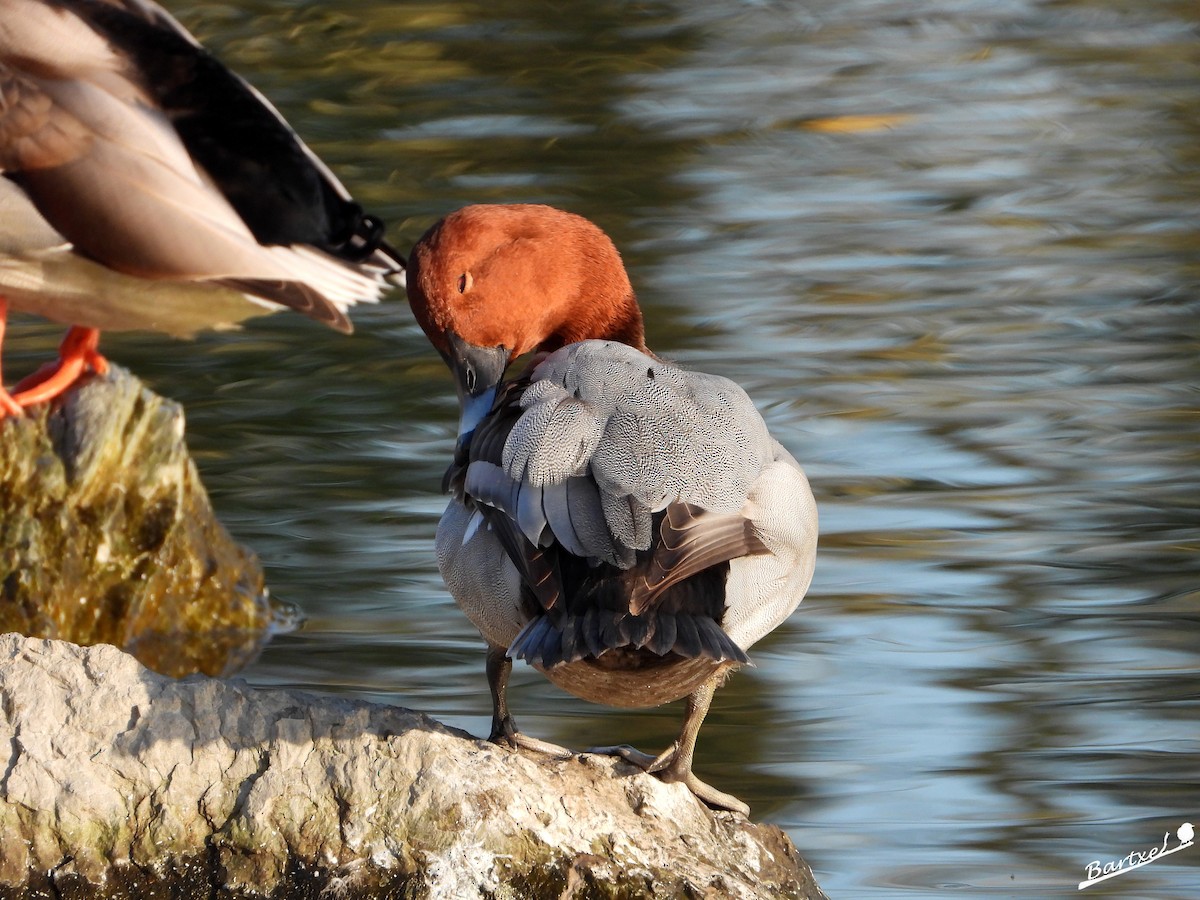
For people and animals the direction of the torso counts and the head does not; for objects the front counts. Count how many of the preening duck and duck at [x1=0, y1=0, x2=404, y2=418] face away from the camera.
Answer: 1

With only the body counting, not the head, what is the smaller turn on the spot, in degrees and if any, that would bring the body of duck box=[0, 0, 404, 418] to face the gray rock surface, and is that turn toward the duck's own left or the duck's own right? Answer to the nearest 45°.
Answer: approximately 90° to the duck's own left

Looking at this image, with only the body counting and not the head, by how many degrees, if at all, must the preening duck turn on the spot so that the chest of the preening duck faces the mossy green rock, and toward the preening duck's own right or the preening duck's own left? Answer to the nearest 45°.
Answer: approximately 45° to the preening duck's own left

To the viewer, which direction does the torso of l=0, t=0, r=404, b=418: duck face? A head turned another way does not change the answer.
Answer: to the viewer's left

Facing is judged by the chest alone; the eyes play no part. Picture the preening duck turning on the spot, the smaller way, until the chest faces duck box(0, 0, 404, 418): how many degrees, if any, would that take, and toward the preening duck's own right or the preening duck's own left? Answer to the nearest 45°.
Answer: approximately 45° to the preening duck's own left

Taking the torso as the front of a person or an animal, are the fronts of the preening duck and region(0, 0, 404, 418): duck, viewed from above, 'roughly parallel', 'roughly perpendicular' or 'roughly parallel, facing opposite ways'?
roughly perpendicular

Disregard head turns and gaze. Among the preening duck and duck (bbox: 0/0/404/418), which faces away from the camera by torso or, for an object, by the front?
the preening duck

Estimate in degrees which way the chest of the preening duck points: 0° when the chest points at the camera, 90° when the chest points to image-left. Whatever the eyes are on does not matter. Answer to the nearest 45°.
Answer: approximately 180°
